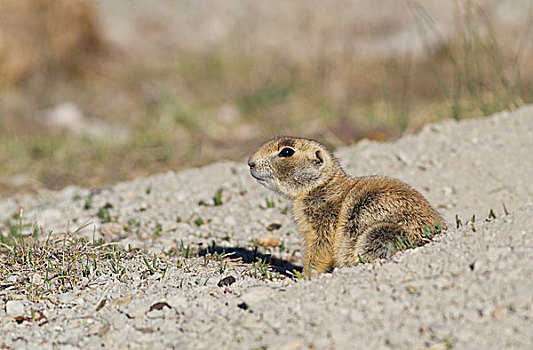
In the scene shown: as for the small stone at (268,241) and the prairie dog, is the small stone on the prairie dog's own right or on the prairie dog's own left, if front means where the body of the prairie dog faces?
on the prairie dog's own right

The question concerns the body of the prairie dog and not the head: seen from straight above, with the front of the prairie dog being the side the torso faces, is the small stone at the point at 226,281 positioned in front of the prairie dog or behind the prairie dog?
in front

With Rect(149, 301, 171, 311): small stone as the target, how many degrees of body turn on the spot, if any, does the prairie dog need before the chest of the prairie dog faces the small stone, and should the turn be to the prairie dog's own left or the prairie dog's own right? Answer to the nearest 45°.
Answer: approximately 45° to the prairie dog's own left

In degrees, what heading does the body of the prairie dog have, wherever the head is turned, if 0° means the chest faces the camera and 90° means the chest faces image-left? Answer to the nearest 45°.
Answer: approximately 90°

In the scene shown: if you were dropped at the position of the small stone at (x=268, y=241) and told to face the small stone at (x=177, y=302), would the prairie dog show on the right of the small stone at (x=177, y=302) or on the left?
left

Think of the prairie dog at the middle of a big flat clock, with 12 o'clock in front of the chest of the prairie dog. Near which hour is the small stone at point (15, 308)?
The small stone is roughly at 11 o'clock from the prairie dog.

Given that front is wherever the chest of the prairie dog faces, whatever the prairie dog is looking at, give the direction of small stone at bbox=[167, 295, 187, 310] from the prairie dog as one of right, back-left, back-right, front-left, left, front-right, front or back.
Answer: front-left

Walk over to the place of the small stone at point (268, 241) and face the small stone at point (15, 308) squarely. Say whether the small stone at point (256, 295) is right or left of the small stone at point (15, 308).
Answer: left
